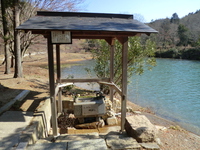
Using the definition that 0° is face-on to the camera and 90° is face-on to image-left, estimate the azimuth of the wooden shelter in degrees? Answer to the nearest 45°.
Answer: approximately 0°

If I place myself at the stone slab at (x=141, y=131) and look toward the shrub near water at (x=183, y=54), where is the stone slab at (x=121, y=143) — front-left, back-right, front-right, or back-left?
back-left

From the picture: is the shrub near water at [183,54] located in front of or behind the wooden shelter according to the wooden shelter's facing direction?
behind

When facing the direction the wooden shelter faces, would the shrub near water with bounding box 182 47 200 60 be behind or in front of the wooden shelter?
behind
